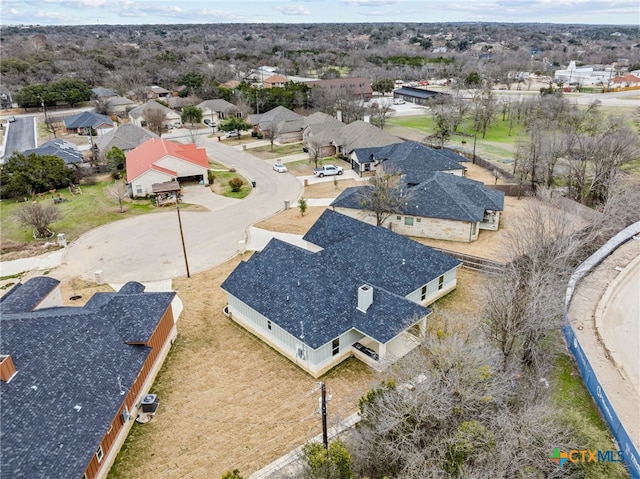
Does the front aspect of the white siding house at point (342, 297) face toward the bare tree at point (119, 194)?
yes

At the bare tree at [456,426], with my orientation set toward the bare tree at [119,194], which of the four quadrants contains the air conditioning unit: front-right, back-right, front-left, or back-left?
front-left

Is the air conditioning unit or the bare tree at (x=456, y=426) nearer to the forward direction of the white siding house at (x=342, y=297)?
the air conditioning unit

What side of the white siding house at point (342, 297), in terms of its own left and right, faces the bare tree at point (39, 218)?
front

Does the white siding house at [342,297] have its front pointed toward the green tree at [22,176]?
yes

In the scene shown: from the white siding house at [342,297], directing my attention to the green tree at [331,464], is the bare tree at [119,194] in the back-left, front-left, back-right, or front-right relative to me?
back-right

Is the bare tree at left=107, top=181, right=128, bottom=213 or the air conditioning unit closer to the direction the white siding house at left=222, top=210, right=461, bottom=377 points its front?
the bare tree

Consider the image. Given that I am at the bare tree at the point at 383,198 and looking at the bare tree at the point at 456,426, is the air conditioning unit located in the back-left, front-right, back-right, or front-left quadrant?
front-right

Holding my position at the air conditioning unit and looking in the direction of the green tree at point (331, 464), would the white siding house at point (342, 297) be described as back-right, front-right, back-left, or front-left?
front-left

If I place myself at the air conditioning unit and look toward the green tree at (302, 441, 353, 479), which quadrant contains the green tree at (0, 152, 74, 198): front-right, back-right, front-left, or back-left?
back-left

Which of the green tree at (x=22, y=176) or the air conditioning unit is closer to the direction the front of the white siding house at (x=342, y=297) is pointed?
the green tree

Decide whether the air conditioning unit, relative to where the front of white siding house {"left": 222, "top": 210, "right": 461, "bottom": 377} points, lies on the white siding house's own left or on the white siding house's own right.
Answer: on the white siding house's own left

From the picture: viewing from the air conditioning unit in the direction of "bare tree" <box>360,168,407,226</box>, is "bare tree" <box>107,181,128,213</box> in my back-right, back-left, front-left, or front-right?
front-left

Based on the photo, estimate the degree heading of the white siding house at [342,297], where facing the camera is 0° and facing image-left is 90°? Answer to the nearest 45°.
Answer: approximately 135°

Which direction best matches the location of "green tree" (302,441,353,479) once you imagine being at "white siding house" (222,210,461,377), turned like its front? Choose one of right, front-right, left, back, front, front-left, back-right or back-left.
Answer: back-left
